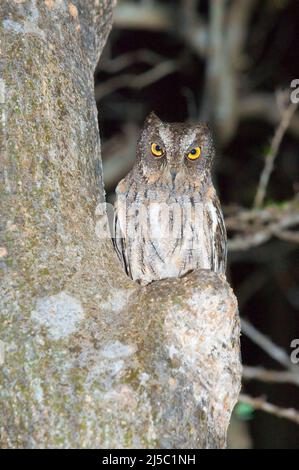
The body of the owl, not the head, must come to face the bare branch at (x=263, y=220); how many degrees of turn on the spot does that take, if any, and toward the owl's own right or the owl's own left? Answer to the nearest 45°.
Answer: approximately 135° to the owl's own left

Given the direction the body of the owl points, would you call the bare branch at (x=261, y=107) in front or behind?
behind

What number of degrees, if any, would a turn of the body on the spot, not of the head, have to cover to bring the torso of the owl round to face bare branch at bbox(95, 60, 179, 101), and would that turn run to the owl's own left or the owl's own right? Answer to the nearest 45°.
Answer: approximately 180°

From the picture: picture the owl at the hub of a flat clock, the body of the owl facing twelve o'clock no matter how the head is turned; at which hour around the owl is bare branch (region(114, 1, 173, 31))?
The bare branch is roughly at 6 o'clock from the owl.

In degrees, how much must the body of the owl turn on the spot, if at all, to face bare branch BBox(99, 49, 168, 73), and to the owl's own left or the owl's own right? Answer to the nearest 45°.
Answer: approximately 180°

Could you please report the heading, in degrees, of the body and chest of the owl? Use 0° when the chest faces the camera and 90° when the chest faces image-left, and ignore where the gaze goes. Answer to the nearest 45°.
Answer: approximately 0°
